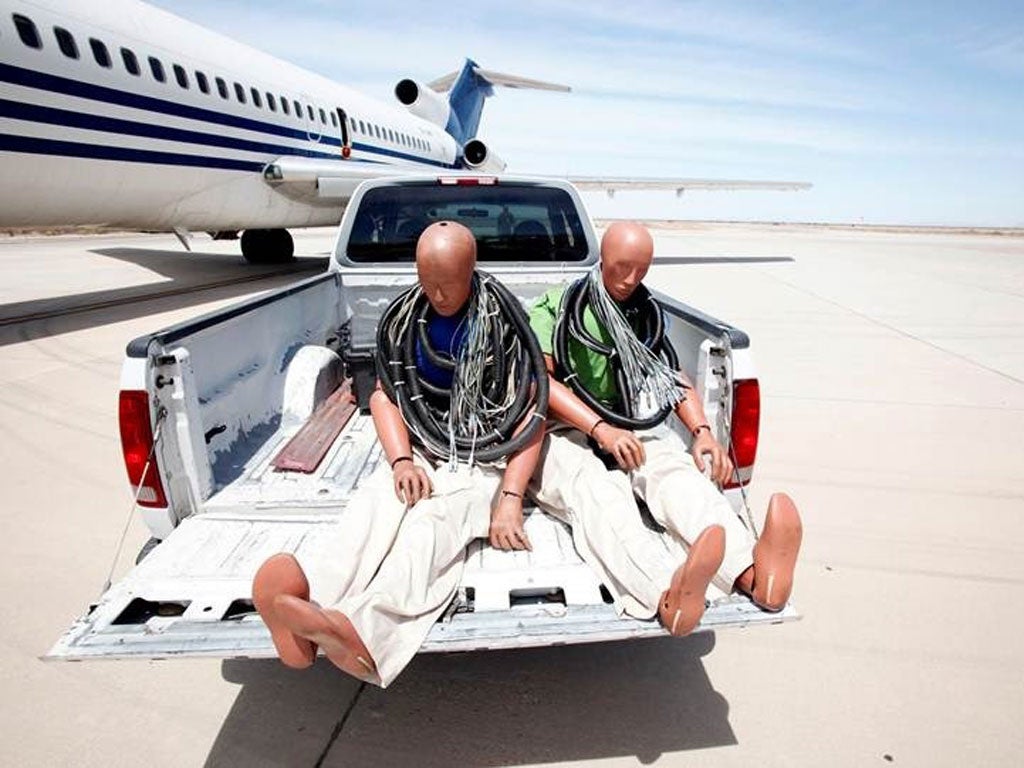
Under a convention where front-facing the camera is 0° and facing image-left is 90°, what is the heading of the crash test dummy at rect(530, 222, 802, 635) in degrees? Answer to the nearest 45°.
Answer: approximately 315°

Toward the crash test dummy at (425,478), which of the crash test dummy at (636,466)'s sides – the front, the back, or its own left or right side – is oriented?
right

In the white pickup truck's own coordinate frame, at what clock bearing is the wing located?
The wing is roughly at 1 o'clock from the white pickup truck.

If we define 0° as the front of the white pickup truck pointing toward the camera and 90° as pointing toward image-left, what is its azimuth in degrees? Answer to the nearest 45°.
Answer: approximately 180°

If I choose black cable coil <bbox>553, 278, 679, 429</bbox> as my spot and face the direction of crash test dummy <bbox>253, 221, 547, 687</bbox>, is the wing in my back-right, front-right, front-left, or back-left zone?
back-right

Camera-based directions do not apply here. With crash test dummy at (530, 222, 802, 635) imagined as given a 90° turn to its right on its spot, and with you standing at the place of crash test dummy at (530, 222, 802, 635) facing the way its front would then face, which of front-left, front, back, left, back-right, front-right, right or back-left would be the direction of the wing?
back-right
